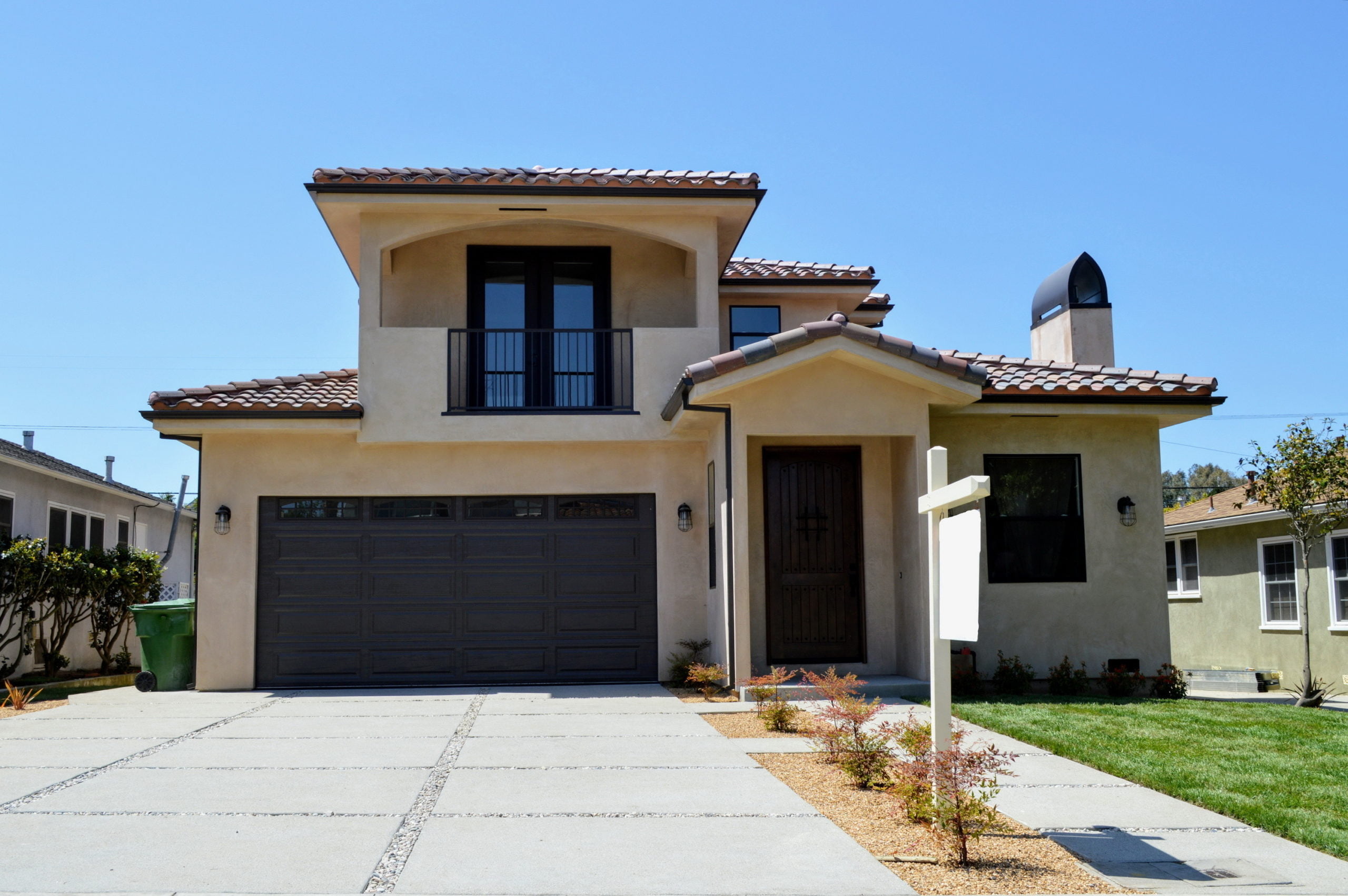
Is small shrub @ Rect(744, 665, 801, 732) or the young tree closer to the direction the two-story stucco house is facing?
the small shrub

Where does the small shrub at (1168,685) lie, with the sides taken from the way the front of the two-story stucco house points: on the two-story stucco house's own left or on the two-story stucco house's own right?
on the two-story stucco house's own left

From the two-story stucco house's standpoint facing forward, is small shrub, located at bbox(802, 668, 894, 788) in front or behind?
in front

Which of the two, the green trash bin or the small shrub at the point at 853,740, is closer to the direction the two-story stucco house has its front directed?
the small shrub

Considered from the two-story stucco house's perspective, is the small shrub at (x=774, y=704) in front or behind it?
in front

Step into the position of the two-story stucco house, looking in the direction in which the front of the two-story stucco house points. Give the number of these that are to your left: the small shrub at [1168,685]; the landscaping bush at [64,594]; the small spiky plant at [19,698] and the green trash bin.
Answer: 1

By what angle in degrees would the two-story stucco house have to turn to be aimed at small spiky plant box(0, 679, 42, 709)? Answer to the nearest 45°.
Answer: approximately 90° to its right

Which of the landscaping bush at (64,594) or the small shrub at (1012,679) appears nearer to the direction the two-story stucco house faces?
the small shrub

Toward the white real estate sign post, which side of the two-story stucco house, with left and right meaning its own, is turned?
front

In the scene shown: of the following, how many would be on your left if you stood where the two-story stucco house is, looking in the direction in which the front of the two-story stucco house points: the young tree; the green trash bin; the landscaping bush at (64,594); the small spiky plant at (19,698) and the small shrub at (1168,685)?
2

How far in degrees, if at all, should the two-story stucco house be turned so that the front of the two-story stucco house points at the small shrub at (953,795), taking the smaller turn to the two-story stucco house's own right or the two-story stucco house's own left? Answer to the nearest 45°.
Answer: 0° — it already faces it

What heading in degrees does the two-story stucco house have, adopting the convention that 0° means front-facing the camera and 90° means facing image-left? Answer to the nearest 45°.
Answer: approximately 0°

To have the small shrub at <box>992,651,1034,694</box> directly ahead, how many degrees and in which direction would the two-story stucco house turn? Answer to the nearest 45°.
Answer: approximately 90° to its left
